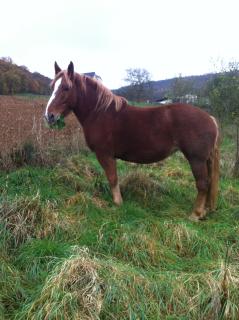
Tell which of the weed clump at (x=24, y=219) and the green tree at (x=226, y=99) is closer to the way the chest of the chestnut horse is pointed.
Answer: the weed clump

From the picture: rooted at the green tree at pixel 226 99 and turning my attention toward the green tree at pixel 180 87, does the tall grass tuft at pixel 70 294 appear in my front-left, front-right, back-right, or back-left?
back-left

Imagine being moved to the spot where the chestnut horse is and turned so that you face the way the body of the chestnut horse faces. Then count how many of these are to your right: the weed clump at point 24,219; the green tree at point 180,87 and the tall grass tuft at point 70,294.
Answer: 1

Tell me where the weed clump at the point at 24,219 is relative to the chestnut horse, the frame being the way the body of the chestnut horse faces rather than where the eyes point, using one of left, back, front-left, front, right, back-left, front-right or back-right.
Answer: front-left

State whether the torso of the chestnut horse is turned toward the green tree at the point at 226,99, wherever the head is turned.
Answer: no

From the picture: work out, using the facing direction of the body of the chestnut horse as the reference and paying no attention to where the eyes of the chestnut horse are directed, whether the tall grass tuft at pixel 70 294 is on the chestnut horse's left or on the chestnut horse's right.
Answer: on the chestnut horse's left

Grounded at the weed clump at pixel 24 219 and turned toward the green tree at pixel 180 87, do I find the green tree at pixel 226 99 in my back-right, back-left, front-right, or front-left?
front-right

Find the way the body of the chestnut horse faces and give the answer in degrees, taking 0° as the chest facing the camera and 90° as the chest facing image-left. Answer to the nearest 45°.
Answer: approximately 90°

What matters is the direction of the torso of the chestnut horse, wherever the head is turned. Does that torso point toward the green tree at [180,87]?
no

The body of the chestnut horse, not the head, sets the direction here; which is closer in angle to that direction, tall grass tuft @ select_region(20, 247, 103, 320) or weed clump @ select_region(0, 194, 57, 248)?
the weed clump

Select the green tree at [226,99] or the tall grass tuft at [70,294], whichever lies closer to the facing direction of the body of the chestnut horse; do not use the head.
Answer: the tall grass tuft
